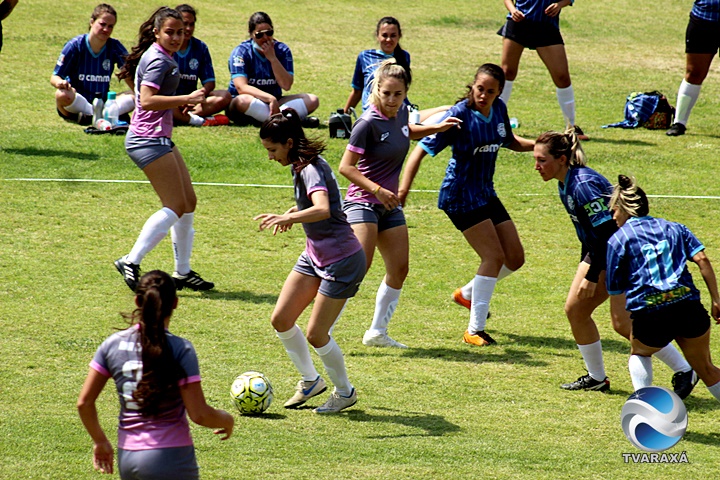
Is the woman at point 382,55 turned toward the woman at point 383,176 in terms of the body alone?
yes

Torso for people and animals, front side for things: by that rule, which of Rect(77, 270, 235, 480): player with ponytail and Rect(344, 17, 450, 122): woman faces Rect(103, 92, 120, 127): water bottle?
the player with ponytail

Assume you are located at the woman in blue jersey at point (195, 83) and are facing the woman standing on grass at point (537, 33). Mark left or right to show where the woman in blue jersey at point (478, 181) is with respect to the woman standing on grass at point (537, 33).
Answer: right

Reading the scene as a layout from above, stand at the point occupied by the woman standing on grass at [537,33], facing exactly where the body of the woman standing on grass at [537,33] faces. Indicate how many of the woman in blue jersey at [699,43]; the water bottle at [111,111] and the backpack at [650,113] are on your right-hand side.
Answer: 1

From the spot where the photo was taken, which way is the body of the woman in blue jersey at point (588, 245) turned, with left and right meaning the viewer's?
facing to the left of the viewer

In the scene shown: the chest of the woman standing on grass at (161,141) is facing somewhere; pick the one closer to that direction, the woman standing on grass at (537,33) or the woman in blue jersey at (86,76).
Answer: the woman standing on grass

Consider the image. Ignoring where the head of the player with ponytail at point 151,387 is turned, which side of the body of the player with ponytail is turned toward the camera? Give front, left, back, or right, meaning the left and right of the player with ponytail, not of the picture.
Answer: back

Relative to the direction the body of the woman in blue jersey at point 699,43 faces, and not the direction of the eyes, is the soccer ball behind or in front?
in front

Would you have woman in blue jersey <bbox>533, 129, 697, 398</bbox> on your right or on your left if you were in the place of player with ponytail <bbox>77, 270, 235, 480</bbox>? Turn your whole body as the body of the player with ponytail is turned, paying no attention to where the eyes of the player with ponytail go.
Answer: on your right

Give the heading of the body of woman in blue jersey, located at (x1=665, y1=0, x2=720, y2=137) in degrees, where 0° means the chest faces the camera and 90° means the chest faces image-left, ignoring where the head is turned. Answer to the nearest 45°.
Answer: approximately 45°

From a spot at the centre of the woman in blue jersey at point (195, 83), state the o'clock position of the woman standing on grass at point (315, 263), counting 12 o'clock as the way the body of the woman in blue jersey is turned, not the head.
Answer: The woman standing on grass is roughly at 12 o'clock from the woman in blue jersey.

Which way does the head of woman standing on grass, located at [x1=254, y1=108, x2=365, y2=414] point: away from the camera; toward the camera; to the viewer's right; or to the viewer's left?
to the viewer's left

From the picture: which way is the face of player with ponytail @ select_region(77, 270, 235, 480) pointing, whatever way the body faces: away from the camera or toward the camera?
away from the camera
